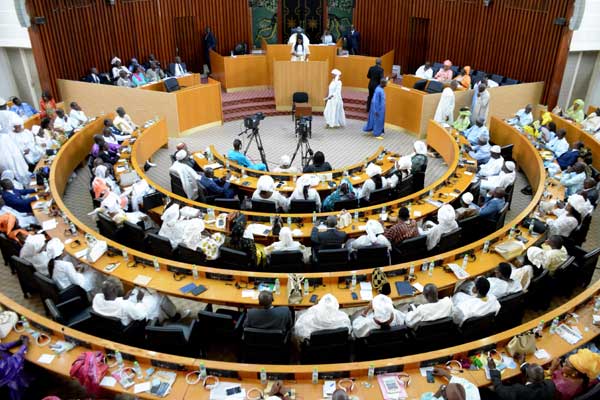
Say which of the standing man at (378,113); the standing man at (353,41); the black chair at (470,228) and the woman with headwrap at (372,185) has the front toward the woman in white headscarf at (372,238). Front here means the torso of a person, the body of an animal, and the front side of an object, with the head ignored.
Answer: the standing man at (353,41)

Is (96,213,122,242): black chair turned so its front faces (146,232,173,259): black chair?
no

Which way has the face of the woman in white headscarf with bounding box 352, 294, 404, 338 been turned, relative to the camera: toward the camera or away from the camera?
away from the camera

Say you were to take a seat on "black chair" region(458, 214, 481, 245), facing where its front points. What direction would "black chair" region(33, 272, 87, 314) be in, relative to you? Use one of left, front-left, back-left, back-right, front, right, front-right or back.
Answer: left

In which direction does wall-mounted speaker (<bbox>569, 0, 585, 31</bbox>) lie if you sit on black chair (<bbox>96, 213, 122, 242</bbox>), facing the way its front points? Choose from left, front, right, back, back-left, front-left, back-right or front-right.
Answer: front-right

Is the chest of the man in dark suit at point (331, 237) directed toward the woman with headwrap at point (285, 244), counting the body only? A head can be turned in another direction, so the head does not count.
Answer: no

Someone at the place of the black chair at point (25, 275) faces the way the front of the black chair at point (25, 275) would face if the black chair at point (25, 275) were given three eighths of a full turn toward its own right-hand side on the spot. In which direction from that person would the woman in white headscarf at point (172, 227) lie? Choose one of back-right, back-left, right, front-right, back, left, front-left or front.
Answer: left

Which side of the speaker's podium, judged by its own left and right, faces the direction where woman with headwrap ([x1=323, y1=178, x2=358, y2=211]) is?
front

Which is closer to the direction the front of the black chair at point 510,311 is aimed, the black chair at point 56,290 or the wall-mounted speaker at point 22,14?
the wall-mounted speaker

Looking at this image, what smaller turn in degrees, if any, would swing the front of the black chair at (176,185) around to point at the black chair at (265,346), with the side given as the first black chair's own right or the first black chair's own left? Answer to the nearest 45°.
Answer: approximately 135° to the first black chair's own right

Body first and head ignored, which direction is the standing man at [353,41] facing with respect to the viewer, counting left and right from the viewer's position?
facing the viewer

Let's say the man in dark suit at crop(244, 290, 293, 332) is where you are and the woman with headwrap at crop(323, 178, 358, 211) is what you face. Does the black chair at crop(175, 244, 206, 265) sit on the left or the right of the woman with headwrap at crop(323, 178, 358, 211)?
left

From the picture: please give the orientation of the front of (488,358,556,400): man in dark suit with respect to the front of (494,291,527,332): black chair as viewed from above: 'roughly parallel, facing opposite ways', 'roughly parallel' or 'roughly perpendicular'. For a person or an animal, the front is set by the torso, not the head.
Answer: roughly parallel

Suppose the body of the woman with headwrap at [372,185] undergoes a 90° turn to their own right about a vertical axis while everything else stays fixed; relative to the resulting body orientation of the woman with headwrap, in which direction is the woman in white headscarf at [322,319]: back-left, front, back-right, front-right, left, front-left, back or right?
back-right

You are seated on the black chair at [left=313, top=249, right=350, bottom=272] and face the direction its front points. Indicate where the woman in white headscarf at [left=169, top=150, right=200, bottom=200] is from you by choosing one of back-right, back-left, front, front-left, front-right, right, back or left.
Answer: front-left

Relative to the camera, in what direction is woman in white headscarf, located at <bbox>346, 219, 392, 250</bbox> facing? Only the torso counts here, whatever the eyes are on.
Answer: away from the camera

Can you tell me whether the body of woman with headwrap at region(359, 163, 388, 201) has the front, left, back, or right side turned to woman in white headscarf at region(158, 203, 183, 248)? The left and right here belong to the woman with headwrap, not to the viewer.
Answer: left

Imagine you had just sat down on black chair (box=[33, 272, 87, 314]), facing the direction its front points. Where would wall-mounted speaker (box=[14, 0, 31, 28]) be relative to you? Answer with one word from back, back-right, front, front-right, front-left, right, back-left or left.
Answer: front-left

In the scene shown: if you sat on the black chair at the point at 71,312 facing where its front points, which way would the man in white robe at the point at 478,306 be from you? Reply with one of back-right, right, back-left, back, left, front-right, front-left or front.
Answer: right

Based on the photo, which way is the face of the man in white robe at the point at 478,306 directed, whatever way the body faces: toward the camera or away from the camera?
away from the camera
